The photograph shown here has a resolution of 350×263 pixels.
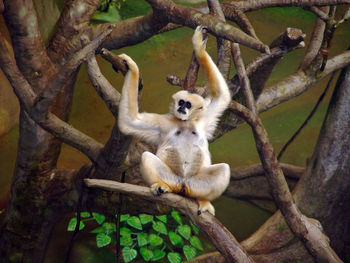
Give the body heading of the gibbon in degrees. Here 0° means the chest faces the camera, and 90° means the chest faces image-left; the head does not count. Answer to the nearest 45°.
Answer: approximately 0°
